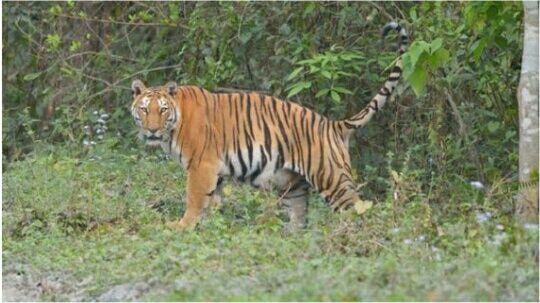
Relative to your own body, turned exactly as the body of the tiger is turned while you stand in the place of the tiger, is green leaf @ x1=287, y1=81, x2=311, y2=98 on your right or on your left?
on your right

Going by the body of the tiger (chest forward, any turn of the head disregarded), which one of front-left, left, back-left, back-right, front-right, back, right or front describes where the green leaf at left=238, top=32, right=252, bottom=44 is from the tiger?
right

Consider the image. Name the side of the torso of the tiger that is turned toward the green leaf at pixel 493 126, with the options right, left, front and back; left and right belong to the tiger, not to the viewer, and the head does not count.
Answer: back

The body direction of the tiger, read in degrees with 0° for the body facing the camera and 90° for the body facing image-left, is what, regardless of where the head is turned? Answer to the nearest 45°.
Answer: approximately 90°

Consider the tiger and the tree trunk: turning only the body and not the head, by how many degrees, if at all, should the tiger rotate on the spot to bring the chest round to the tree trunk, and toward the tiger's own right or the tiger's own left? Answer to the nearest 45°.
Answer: approximately 135° to the tiger's own left
